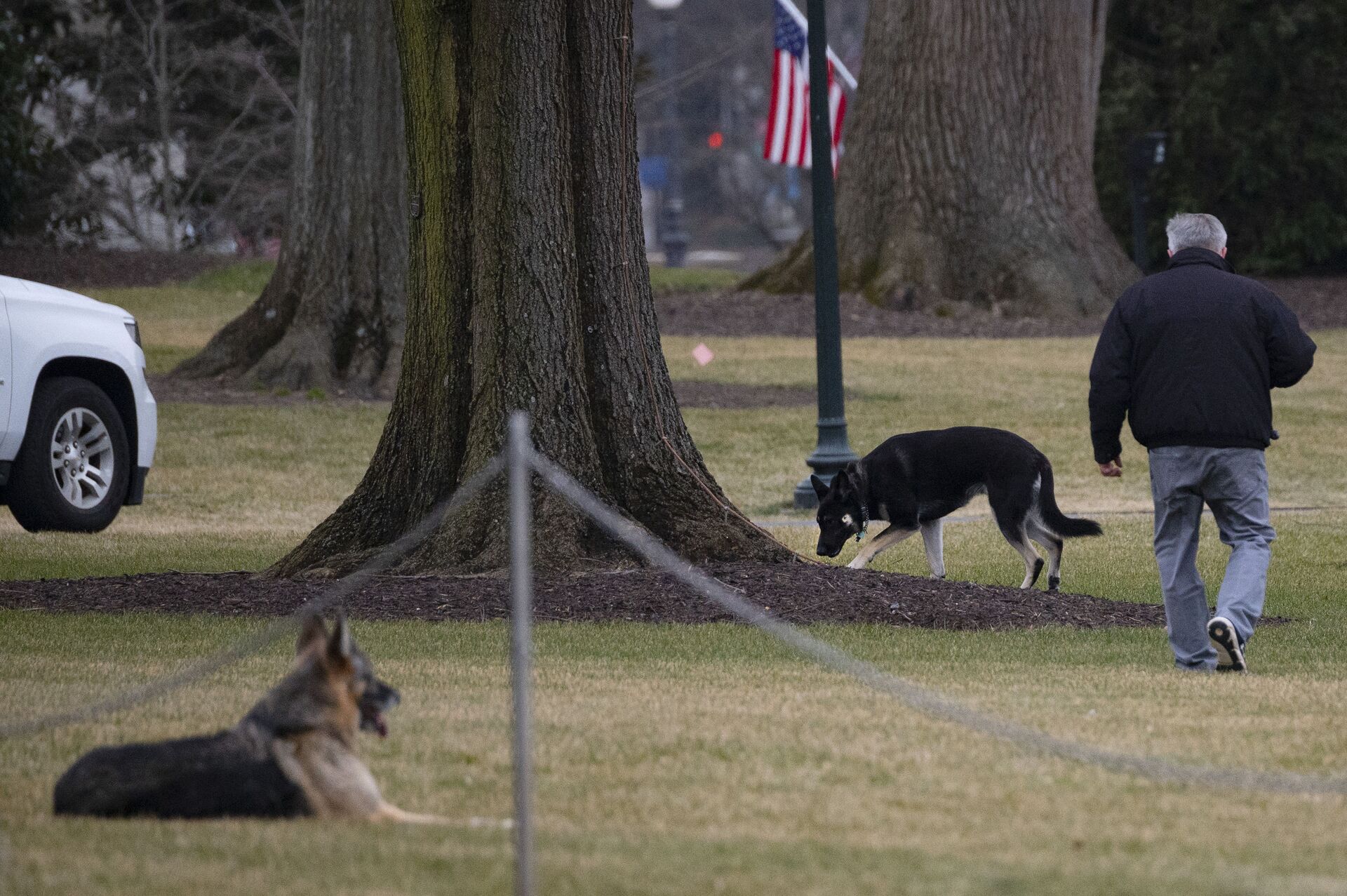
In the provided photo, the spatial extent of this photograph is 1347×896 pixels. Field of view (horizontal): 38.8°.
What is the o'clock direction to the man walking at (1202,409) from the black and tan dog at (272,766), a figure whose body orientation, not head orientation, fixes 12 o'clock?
The man walking is roughly at 11 o'clock from the black and tan dog.

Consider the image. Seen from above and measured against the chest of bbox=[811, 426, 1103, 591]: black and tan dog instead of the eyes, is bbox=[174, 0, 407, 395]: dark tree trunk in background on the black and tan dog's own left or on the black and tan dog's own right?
on the black and tan dog's own right

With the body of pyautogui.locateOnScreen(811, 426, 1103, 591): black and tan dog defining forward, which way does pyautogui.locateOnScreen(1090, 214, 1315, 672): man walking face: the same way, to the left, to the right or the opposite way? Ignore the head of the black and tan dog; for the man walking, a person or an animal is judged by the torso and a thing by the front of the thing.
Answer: to the right

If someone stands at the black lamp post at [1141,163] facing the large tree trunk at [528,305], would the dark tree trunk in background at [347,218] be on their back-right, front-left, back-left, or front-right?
front-right

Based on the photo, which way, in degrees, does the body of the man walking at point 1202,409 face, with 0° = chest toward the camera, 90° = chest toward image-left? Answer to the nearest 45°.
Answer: approximately 180°

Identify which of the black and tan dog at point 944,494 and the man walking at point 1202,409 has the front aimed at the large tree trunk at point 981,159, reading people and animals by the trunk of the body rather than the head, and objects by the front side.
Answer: the man walking

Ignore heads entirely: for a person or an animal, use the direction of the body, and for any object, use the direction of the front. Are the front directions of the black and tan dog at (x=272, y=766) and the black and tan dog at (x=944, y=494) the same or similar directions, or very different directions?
very different directions

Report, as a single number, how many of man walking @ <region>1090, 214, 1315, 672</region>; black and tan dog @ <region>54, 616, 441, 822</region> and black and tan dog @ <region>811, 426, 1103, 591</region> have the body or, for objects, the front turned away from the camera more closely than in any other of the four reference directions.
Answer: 1

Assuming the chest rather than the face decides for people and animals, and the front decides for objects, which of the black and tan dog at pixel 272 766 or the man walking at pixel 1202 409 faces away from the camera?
the man walking

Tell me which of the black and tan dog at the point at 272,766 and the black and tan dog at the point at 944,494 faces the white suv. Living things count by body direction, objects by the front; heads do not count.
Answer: the black and tan dog at the point at 944,494

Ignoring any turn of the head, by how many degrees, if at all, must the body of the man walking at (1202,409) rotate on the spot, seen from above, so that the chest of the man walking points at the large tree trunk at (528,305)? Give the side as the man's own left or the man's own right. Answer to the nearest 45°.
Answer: approximately 90° to the man's own left

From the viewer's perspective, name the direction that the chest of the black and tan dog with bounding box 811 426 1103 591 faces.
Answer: to the viewer's left

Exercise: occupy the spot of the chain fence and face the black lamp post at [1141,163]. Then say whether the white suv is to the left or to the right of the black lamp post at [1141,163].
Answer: left

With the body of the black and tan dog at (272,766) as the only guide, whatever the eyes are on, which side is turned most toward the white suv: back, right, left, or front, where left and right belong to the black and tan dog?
left

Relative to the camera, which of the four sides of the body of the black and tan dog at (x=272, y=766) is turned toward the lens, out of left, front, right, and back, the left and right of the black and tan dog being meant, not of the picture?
right

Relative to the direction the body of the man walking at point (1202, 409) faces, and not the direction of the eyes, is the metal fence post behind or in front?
behind

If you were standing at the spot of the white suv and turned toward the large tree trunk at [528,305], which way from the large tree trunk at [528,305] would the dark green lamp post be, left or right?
left

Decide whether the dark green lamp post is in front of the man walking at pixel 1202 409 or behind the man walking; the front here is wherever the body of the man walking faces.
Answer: in front
